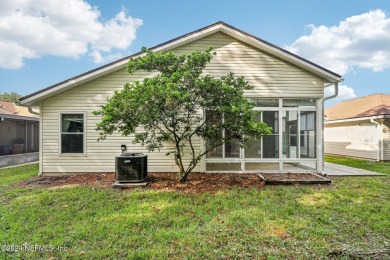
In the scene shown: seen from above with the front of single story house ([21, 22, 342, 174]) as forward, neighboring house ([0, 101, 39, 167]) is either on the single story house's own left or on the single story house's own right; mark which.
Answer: on the single story house's own left

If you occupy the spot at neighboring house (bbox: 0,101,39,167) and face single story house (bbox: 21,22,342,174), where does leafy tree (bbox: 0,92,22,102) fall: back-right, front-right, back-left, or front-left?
back-left

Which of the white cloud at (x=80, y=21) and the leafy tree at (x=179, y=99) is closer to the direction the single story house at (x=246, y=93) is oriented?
the white cloud

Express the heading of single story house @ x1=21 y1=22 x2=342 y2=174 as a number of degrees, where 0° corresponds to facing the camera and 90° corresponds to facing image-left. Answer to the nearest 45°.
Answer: approximately 180°

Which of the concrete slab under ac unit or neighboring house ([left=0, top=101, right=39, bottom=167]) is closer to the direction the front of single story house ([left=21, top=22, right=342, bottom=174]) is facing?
the neighboring house

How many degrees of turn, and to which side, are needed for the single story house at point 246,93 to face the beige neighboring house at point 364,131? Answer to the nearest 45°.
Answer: approximately 45° to its right
